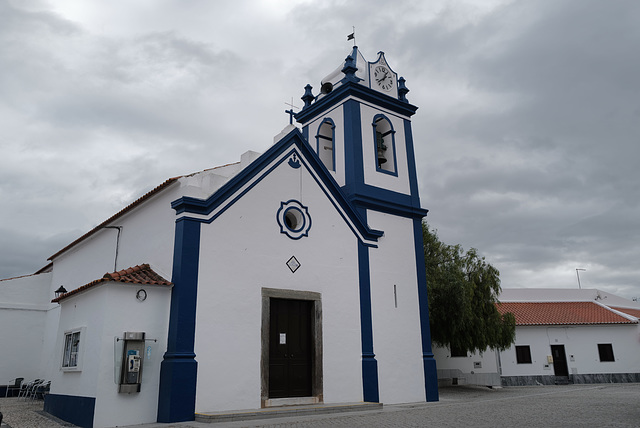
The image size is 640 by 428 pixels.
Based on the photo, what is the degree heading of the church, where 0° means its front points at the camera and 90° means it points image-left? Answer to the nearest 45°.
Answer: approximately 315°

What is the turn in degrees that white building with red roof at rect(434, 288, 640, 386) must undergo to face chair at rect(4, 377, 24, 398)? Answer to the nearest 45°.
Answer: approximately 45° to its right

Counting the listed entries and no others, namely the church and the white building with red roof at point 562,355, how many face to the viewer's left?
0

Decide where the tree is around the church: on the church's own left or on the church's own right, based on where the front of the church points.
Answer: on the church's own left

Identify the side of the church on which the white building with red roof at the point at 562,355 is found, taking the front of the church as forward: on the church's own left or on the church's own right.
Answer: on the church's own left

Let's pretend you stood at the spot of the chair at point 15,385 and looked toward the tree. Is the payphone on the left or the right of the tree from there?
right
